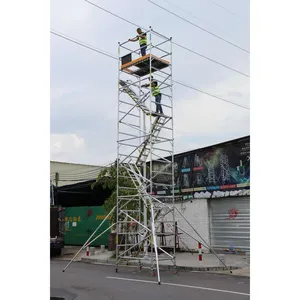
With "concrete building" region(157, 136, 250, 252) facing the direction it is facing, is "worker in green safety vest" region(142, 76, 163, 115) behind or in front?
in front

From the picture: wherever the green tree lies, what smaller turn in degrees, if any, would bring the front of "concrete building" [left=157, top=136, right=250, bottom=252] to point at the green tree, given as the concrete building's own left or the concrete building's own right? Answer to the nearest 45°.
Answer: approximately 45° to the concrete building's own right

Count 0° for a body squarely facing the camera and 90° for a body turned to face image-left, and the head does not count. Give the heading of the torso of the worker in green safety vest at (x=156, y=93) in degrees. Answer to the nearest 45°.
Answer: approximately 90°

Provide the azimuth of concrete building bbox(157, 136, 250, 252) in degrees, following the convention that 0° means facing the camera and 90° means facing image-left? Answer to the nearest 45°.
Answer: approximately 45°

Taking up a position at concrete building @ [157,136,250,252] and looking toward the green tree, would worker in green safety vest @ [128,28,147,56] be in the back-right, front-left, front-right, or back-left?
front-left

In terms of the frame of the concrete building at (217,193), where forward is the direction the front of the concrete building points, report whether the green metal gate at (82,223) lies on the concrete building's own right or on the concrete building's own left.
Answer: on the concrete building's own right

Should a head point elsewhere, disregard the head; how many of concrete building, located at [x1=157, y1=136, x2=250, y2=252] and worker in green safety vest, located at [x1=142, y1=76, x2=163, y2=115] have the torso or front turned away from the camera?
0
